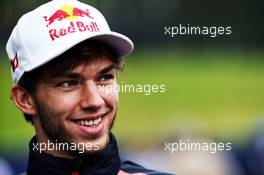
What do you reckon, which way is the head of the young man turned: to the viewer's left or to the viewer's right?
to the viewer's right

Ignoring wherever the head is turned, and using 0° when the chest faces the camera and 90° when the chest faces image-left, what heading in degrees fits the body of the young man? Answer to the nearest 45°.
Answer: approximately 315°
